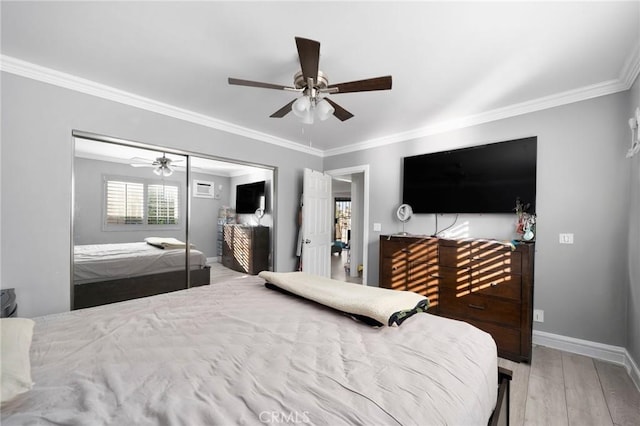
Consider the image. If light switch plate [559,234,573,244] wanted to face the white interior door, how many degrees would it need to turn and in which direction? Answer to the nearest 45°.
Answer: approximately 90° to its right

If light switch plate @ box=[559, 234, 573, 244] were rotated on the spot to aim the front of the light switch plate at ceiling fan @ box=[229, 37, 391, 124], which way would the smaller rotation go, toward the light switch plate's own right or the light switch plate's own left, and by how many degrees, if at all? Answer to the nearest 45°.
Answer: approximately 45° to the light switch plate's own right

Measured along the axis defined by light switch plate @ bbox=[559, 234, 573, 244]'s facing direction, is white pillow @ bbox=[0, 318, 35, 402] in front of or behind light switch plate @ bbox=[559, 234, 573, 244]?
in front

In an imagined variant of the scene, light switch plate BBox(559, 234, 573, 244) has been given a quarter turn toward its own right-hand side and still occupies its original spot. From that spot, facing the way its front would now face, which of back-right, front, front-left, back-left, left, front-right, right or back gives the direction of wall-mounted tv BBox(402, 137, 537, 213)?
front

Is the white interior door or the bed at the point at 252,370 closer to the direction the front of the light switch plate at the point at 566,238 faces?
the bed

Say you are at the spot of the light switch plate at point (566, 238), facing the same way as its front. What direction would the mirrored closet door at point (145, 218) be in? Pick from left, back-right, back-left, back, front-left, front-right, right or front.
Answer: front-right

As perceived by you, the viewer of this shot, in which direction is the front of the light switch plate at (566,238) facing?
facing the viewer

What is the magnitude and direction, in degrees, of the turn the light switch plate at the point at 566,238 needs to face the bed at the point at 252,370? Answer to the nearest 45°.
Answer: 0° — it already faces it

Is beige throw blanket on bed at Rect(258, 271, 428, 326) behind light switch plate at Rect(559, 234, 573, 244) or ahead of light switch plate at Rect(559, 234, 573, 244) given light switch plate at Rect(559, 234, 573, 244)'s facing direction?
ahead
